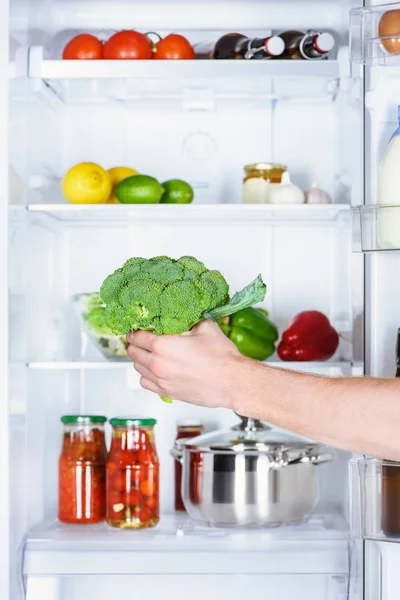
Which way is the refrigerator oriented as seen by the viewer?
toward the camera
